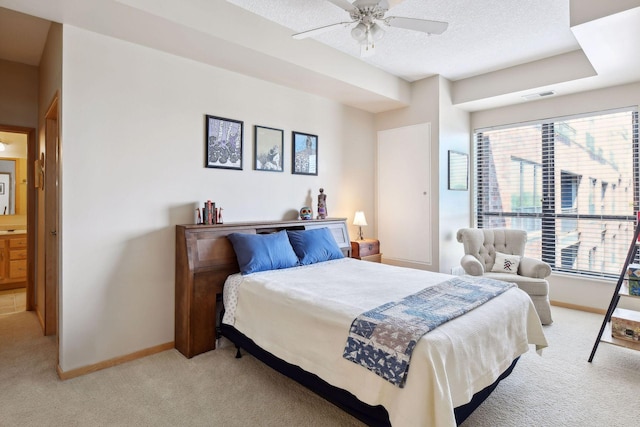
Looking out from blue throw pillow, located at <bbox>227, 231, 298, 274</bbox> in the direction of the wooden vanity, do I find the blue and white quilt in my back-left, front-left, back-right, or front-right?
back-left

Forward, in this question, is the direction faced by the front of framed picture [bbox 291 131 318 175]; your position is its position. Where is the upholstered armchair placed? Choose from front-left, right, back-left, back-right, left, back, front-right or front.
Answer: front-left

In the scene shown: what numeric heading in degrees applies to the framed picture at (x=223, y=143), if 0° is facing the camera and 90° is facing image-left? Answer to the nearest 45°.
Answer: approximately 315°

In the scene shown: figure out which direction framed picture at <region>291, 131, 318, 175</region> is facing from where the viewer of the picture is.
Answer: facing the viewer and to the right of the viewer

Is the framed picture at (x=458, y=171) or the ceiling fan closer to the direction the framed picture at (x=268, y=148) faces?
the ceiling fan

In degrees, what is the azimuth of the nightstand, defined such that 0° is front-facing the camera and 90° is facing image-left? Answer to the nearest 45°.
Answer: approximately 315°

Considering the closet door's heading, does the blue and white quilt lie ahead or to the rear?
ahead

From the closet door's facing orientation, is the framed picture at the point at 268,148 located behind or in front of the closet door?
in front

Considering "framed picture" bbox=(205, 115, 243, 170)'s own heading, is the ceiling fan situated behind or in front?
in front
